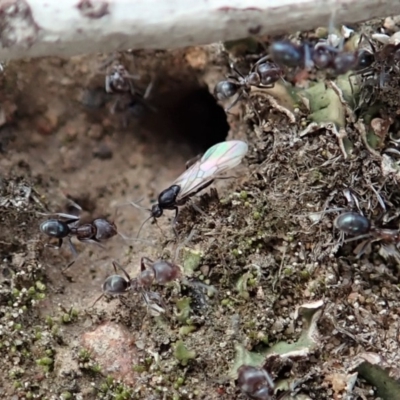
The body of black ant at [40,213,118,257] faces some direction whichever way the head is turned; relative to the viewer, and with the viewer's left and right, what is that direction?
facing to the right of the viewer

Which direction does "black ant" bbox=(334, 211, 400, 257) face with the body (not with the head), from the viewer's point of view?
to the viewer's right

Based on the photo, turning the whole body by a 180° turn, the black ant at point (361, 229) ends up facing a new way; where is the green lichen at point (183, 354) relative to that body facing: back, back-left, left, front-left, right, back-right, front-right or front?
front-left

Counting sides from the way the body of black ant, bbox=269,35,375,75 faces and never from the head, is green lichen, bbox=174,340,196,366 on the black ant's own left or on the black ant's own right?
on the black ant's own right

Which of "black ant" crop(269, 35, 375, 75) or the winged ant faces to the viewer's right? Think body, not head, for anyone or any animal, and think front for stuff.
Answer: the black ant

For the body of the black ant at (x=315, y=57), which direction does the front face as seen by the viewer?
to the viewer's right

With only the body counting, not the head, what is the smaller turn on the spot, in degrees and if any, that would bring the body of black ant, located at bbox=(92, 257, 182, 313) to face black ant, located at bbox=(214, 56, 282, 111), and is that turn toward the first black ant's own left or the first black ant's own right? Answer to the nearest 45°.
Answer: approximately 45° to the first black ant's own left

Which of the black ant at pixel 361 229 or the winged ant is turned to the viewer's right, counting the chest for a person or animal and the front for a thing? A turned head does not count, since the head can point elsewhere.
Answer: the black ant

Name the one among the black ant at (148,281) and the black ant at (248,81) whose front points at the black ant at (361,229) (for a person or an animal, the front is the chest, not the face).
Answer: the black ant at (148,281)

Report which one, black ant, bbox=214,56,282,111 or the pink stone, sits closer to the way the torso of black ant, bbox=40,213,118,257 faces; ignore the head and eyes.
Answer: the black ant
